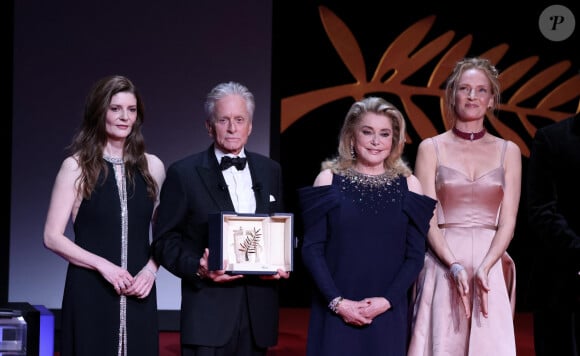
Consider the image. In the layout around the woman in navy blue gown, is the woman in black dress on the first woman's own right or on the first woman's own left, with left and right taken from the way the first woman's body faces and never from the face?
on the first woman's own right

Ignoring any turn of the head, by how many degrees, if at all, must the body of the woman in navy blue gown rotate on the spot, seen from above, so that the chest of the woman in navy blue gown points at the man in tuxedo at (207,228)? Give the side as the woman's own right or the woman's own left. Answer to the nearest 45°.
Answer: approximately 90° to the woman's own right

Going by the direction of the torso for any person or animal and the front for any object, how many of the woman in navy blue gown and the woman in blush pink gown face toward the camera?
2

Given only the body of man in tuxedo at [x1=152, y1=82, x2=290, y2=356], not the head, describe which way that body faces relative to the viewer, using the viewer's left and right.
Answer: facing the viewer and to the right of the viewer

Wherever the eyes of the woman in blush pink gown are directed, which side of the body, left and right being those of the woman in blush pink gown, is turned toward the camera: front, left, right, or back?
front

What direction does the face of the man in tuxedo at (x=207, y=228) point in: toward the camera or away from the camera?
toward the camera

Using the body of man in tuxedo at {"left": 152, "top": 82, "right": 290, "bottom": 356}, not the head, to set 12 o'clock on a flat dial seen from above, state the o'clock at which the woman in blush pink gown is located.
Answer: The woman in blush pink gown is roughly at 10 o'clock from the man in tuxedo.

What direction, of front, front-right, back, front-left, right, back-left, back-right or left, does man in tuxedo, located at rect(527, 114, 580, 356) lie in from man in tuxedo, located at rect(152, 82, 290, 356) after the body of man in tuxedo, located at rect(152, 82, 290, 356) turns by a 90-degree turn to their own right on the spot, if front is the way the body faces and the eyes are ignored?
back-left

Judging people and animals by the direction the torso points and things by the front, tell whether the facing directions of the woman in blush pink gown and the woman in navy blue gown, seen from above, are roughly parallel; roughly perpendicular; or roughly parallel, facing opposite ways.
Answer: roughly parallel

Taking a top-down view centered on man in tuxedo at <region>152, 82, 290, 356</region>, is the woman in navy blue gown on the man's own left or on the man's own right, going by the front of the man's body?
on the man's own left

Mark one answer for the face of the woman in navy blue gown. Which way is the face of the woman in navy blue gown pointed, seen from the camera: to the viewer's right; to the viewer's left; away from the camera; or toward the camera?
toward the camera

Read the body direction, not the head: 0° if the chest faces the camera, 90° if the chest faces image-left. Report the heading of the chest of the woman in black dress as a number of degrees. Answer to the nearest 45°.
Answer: approximately 315°

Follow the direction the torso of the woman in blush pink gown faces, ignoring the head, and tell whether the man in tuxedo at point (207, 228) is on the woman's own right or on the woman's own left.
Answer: on the woman's own right
